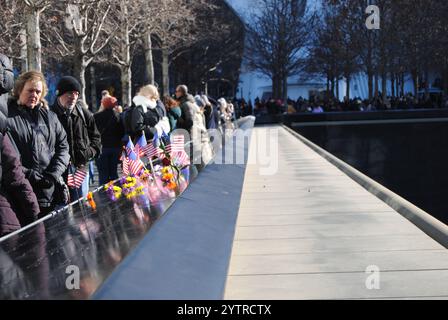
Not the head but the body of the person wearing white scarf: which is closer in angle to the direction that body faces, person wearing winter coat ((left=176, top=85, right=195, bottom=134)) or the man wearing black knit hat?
the man wearing black knit hat

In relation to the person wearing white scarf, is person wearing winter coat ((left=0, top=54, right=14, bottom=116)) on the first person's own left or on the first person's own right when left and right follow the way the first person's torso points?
on the first person's own right

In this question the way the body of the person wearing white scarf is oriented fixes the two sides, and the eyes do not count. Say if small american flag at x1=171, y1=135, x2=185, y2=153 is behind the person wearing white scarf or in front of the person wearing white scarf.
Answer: in front

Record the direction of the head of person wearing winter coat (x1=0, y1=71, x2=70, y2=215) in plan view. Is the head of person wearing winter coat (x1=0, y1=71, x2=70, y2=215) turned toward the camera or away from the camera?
toward the camera

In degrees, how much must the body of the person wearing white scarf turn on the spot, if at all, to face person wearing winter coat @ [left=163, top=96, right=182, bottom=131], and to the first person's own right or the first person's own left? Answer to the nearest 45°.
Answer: approximately 135° to the first person's own left

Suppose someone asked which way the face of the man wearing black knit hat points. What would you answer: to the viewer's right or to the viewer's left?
to the viewer's right

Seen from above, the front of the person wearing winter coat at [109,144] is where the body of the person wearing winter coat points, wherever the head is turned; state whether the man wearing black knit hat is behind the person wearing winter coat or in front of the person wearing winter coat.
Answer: behind

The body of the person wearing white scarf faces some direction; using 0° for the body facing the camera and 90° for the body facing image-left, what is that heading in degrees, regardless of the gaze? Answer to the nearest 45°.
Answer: approximately 315°

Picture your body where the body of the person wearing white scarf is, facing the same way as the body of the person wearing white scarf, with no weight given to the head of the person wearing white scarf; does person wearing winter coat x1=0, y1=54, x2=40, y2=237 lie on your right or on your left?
on your right

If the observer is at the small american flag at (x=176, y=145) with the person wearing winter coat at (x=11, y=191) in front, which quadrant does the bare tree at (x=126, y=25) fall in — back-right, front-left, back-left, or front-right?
back-right
